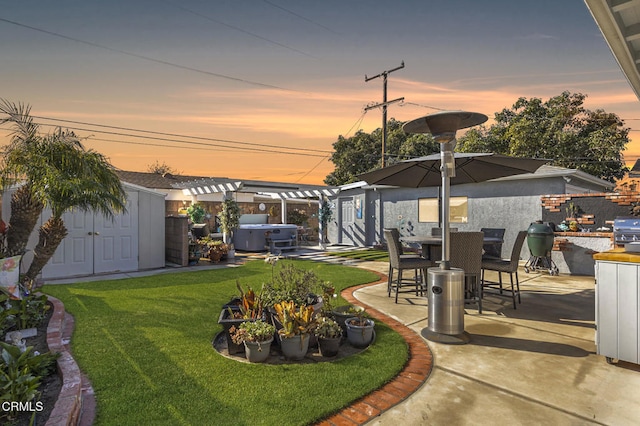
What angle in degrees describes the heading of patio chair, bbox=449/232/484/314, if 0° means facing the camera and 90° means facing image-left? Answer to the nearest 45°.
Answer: approximately 180°

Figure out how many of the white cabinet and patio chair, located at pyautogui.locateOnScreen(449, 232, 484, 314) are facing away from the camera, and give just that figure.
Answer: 1

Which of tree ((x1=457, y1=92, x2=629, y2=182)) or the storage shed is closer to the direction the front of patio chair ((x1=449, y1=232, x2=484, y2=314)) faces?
the tree

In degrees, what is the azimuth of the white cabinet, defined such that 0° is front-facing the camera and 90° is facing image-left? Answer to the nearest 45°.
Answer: approximately 45°

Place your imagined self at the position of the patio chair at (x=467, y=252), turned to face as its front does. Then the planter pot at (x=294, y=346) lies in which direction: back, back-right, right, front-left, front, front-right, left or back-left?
back-left

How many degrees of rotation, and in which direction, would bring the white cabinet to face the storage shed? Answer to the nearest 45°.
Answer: approximately 45° to its right

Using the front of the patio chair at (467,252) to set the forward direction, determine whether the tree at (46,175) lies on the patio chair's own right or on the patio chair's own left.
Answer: on the patio chair's own left

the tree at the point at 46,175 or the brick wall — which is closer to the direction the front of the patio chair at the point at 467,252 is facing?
the brick wall

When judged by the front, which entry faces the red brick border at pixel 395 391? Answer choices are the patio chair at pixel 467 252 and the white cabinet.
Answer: the white cabinet

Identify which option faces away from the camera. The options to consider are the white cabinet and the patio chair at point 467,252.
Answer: the patio chair

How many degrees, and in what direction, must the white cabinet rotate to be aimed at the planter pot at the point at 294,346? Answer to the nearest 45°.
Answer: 0° — it already faces it
